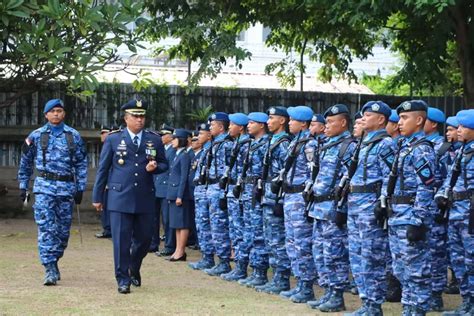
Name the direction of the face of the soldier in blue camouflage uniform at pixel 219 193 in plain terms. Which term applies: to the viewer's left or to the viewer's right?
to the viewer's left

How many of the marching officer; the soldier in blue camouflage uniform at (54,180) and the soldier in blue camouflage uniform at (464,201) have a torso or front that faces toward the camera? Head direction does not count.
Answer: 2

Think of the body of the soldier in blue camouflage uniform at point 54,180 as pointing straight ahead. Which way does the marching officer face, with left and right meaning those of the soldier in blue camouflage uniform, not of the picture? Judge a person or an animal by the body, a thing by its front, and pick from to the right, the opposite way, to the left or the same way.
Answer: the same way

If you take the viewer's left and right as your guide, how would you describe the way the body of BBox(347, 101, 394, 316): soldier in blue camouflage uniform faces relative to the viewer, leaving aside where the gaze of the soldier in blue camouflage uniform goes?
facing the viewer and to the left of the viewer

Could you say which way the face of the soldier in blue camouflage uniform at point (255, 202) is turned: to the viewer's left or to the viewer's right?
to the viewer's left

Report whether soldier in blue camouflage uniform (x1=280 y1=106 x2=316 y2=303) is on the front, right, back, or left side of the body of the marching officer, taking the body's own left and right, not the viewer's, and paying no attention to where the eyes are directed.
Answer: left

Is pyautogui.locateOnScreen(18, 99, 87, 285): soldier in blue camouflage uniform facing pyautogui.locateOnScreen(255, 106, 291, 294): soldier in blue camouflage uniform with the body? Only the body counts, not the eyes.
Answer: no

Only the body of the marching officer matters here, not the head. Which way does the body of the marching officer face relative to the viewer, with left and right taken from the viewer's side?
facing the viewer

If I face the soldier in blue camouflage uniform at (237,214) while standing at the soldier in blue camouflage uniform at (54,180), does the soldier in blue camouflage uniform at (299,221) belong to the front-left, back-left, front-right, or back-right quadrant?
front-right

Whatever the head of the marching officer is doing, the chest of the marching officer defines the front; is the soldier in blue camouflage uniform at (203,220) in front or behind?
behind

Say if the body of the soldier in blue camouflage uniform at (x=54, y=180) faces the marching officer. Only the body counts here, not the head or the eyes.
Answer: no

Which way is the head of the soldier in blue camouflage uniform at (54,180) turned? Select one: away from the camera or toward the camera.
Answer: toward the camera

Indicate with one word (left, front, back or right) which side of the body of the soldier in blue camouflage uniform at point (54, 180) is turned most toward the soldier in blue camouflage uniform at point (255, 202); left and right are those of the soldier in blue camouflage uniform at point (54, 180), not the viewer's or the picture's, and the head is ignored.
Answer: left

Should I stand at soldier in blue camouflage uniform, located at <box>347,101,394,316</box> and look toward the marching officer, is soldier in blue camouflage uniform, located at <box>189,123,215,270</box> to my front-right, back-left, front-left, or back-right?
front-right

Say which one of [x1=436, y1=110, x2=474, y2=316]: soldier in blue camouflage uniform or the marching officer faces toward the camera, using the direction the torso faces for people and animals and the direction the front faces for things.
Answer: the marching officer

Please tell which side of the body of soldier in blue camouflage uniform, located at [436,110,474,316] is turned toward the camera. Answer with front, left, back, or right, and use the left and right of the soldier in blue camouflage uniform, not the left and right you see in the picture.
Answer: left
